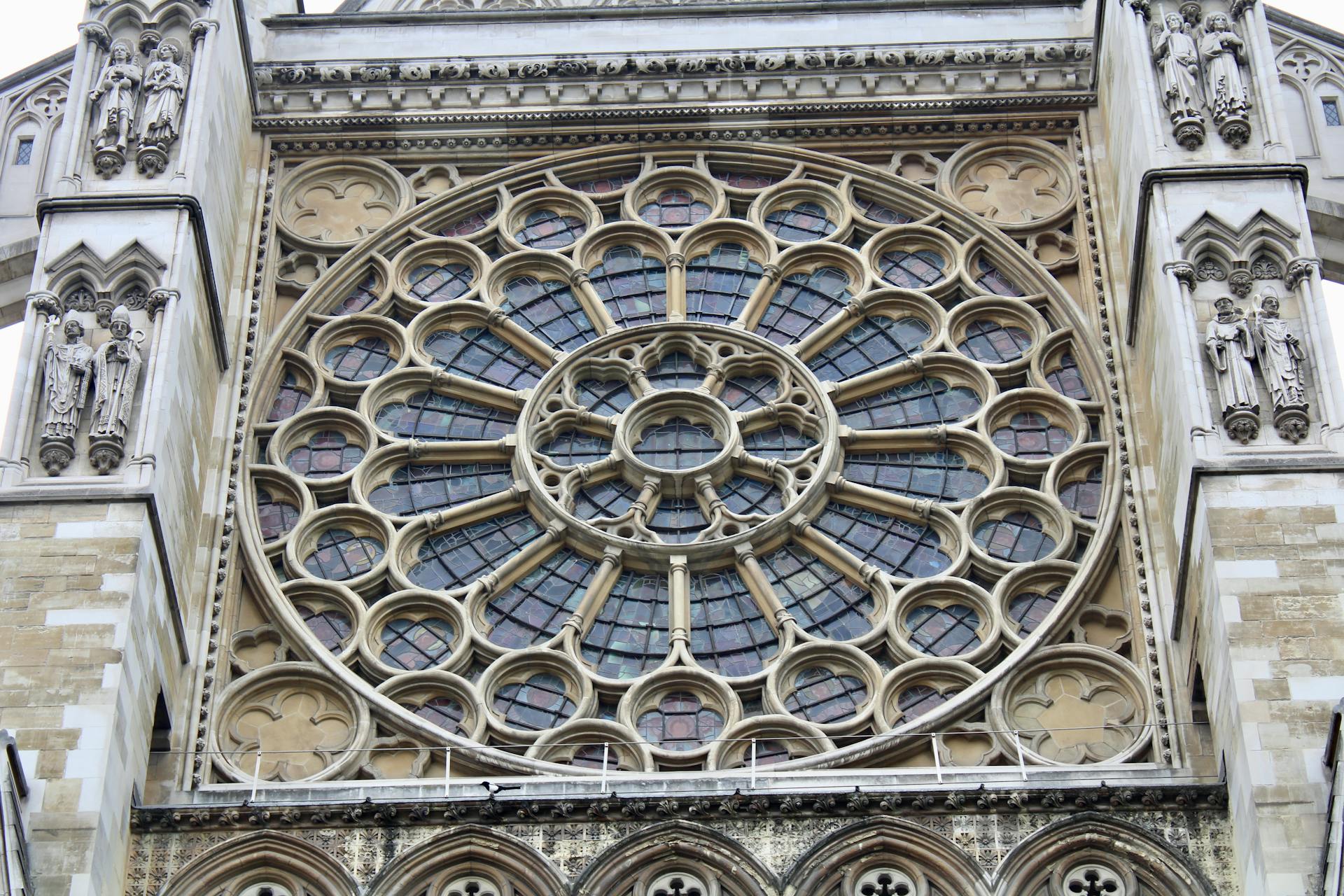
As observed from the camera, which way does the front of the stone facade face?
facing the viewer

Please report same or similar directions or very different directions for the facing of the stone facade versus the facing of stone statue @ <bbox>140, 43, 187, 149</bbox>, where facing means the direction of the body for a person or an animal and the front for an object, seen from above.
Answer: same or similar directions

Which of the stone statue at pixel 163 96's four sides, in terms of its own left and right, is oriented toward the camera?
front
